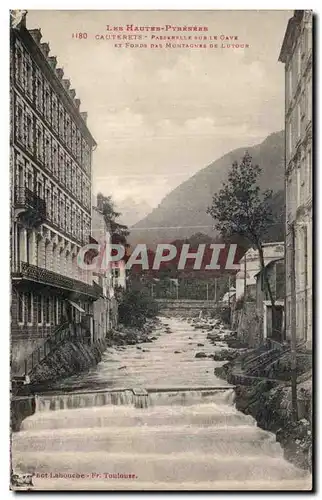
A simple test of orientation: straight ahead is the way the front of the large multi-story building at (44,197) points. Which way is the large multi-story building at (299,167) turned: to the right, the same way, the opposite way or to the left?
the opposite way

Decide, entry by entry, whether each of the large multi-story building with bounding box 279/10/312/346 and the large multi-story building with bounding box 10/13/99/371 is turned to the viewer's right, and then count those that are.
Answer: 1

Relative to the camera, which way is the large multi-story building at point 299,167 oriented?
to the viewer's left

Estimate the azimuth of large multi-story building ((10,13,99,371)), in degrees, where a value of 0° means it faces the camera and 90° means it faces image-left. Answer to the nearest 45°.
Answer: approximately 270°
